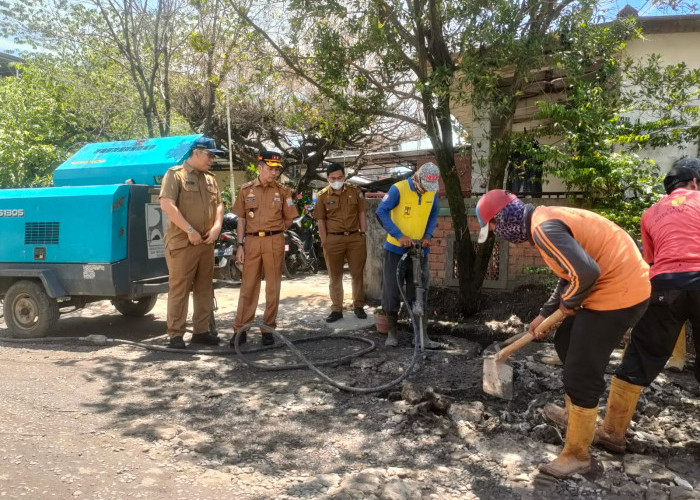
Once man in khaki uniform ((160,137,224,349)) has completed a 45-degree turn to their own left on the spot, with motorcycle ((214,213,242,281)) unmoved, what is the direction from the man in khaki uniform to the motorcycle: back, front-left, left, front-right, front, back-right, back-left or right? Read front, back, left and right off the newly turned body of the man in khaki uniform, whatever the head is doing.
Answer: left

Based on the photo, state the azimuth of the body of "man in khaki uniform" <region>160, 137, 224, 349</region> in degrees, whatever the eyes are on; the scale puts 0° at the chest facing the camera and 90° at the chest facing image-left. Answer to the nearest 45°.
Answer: approximately 315°

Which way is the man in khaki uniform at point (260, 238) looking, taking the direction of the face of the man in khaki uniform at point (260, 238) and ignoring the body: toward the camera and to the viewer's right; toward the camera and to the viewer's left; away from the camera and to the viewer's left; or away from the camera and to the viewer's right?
toward the camera and to the viewer's right

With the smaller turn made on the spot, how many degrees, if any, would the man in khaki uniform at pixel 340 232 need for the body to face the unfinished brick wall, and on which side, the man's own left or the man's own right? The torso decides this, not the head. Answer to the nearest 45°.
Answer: approximately 90° to the man's own left

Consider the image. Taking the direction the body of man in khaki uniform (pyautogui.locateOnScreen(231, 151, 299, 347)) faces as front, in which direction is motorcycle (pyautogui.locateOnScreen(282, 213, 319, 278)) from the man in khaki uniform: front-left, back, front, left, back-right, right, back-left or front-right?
back

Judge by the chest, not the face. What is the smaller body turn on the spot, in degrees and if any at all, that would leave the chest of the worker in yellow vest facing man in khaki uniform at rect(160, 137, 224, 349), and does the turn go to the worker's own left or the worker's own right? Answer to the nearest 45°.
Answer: approximately 135° to the worker's own right

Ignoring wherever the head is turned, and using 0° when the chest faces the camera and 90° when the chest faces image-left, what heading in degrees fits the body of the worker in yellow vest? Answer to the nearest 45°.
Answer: approximately 315°

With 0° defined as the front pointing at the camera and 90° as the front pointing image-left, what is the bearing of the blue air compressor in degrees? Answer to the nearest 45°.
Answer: approximately 135°

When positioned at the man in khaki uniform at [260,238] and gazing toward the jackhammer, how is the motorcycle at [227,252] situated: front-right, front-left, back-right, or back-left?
back-left
